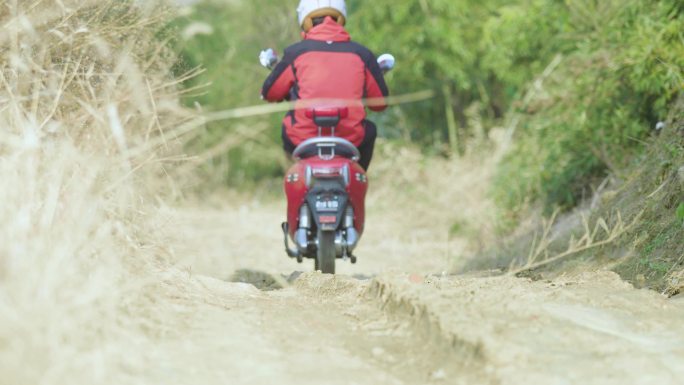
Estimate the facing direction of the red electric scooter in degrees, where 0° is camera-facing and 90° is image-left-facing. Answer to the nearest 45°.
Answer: approximately 180°

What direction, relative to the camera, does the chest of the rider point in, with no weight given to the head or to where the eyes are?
away from the camera

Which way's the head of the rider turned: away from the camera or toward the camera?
away from the camera
